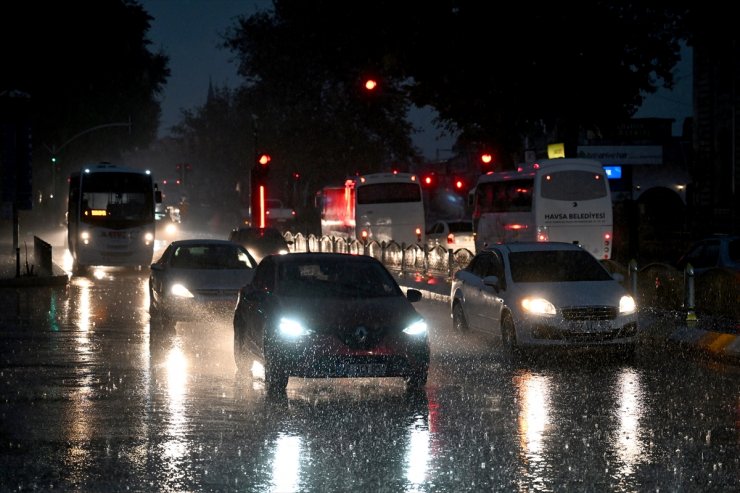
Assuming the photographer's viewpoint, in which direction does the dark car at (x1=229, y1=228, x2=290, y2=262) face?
facing the viewer and to the right of the viewer

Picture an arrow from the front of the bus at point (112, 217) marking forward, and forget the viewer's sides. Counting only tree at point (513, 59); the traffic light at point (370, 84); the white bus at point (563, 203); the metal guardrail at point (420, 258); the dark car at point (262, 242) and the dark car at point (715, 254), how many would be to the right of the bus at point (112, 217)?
0

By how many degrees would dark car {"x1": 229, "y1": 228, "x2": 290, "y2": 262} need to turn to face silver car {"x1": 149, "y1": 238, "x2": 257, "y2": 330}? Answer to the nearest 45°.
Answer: approximately 45° to its right

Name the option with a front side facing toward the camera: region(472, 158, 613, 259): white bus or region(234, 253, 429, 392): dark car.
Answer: the dark car

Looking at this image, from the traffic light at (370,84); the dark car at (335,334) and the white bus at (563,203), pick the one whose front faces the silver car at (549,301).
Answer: the traffic light

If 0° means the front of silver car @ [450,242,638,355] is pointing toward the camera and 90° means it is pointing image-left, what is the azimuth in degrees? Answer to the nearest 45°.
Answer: approximately 315°

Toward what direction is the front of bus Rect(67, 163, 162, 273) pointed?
toward the camera

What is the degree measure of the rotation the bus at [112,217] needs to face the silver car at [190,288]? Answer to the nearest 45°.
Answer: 0° — it already faces it

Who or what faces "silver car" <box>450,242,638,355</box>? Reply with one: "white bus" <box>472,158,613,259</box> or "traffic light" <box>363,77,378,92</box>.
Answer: the traffic light

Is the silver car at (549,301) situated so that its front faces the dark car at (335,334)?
no

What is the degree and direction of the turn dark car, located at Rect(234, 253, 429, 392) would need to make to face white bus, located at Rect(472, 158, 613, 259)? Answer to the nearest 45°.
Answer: approximately 180°

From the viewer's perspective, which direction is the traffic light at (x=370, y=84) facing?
toward the camera
